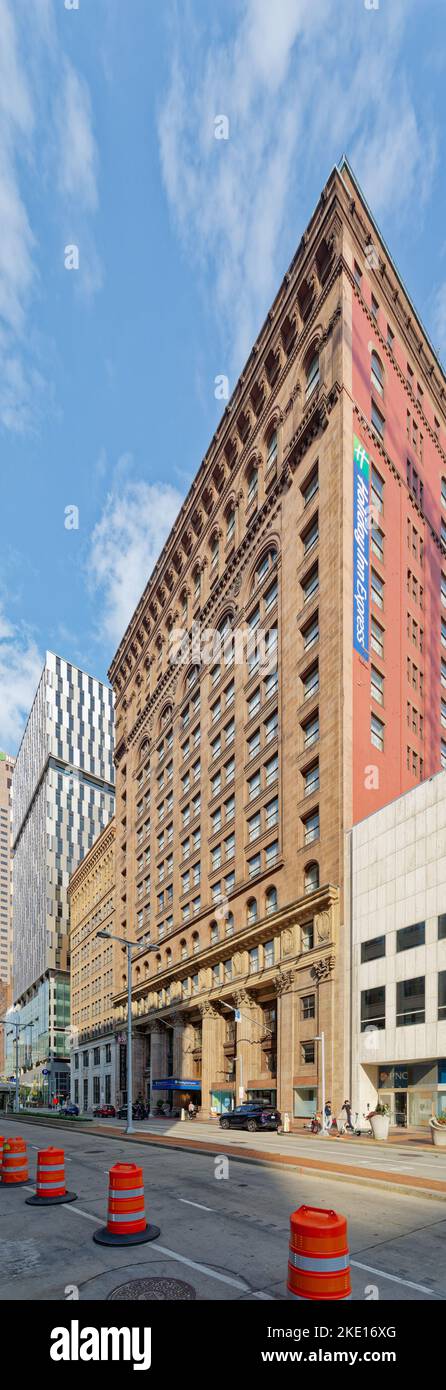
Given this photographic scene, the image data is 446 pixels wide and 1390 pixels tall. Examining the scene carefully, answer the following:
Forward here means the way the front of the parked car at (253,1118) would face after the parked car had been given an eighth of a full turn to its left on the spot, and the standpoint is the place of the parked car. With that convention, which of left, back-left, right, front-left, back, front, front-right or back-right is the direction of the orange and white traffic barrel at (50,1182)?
left

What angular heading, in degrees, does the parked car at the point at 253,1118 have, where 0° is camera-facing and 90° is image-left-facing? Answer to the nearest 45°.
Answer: approximately 135°

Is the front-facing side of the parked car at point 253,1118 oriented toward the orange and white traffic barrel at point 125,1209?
no

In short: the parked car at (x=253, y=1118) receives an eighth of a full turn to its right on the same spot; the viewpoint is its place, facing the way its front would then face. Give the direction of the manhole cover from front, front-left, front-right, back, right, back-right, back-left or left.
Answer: back

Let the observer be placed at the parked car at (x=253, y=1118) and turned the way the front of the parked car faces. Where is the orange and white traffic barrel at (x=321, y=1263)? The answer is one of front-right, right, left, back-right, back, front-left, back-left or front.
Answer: back-left
